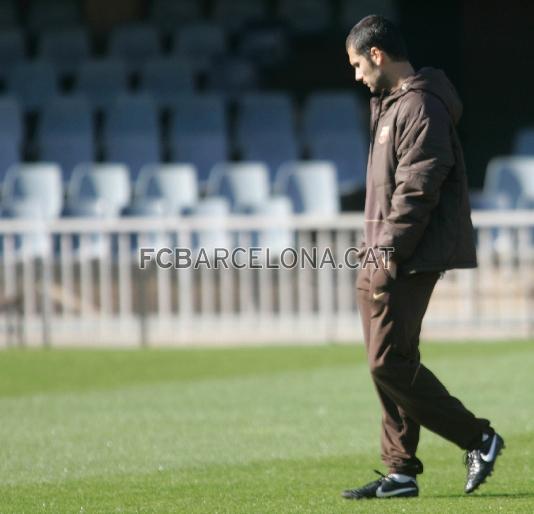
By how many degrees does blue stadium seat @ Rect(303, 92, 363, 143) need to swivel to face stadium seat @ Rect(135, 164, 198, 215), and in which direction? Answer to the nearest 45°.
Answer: approximately 45° to its right

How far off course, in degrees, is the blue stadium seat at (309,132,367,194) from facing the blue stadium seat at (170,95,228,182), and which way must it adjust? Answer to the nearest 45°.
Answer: approximately 90° to its right

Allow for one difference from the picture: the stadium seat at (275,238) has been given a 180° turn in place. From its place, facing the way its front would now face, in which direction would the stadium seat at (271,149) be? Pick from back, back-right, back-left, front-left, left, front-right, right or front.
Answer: front

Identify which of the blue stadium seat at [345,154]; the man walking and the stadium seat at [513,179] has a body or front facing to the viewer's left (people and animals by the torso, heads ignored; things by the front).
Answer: the man walking

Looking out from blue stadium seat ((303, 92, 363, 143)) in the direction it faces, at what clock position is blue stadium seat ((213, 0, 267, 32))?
blue stadium seat ((213, 0, 267, 32)) is roughly at 5 o'clock from blue stadium seat ((303, 92, 363, 143)).

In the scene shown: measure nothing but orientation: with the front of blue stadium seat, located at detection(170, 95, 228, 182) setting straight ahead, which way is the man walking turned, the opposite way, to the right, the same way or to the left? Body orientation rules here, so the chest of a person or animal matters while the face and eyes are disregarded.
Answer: to the right

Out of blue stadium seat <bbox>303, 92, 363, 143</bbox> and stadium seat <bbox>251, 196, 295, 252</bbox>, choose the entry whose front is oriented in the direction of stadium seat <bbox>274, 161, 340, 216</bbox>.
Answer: the blue stadium seat

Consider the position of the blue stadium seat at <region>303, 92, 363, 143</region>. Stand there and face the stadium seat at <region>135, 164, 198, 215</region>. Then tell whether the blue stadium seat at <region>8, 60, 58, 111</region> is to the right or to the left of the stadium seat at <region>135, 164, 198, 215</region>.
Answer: right

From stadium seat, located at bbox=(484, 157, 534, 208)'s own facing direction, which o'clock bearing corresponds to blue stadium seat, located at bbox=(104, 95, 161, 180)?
The blue stadium seat is roughly at 3 o'clock from the stadium seat.

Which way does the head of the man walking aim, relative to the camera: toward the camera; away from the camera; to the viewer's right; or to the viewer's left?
to the viewer's left

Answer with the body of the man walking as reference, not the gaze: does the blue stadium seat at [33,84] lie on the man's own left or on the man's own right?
on the man's own right

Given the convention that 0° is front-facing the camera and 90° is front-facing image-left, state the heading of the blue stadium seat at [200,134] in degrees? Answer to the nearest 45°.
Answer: approximately 0°

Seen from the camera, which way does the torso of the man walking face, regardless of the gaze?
to the viewer's left

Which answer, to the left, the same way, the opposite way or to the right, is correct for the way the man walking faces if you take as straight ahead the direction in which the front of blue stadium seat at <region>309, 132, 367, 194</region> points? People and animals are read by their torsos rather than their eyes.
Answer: to the right
